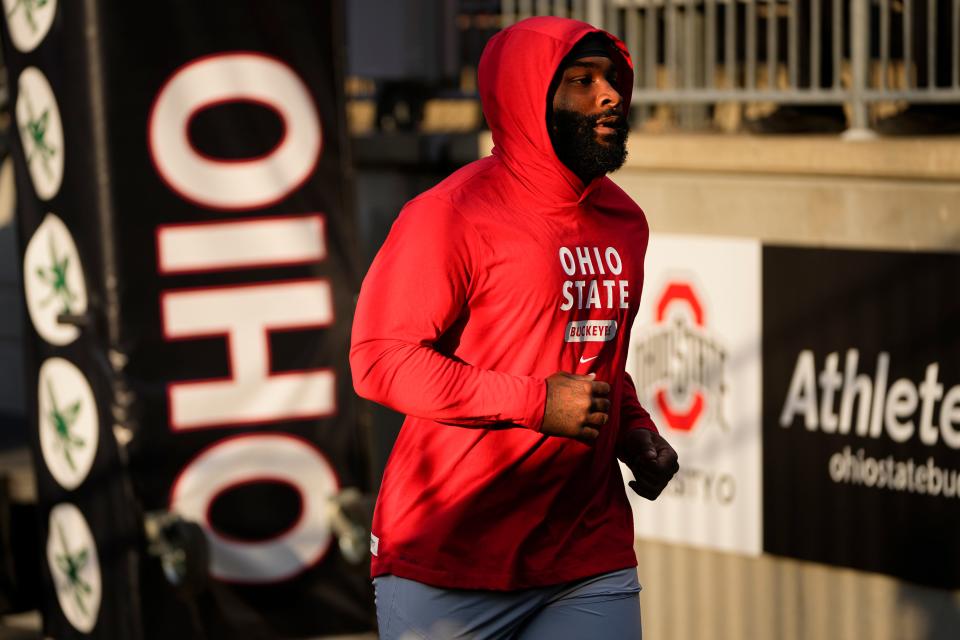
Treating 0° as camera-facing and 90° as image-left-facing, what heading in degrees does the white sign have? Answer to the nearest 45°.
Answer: approximately 45°

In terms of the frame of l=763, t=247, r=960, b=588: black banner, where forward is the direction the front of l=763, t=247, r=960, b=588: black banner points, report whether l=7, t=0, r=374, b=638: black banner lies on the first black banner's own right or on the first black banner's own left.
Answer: on the first black banner's own right

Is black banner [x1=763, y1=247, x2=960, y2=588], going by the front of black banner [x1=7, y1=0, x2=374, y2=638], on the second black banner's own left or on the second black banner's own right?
on the second black banner's own left

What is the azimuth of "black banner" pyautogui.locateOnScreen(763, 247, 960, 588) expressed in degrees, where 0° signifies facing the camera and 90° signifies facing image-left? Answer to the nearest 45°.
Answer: approximately 45°

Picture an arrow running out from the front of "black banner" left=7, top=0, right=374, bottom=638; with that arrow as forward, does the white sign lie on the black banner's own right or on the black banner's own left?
on the black banner's own left

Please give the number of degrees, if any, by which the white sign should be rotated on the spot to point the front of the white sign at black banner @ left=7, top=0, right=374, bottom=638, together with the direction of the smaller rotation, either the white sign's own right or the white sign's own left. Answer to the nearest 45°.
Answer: approximately 45° to the white sign's own right
